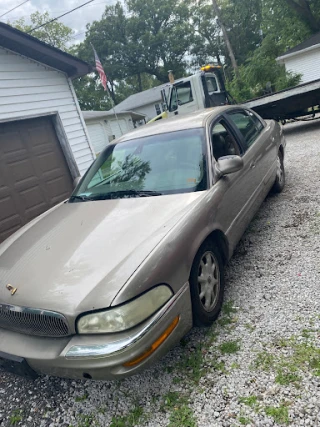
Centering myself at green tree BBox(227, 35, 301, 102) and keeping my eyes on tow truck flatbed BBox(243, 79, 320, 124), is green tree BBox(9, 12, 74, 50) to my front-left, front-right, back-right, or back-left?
back-right

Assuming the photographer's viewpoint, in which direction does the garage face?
facing the viewer and to the right of the viewer

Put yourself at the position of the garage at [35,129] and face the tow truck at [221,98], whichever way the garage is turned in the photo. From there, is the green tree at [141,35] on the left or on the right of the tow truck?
left

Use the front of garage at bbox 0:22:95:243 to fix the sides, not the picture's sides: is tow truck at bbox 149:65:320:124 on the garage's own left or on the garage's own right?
on the garage's own left

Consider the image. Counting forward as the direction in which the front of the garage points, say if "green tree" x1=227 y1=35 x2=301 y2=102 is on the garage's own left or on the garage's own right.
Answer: on the garage's own left

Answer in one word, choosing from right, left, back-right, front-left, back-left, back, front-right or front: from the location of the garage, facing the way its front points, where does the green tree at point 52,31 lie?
back-left

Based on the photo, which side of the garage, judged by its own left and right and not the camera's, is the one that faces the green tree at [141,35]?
left

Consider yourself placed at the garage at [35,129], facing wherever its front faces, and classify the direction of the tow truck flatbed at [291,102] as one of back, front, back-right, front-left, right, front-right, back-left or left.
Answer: front-left

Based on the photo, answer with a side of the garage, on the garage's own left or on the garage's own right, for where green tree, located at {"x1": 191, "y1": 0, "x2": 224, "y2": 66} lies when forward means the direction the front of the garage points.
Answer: on the garage's own left
